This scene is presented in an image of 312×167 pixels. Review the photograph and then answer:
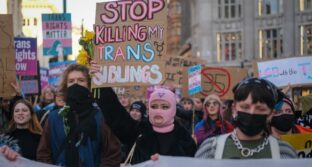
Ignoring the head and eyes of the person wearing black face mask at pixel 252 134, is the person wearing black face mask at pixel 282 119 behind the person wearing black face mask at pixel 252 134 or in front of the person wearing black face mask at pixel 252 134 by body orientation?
behind

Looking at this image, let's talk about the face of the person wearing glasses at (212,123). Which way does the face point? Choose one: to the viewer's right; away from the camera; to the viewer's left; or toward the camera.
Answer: toward the camera

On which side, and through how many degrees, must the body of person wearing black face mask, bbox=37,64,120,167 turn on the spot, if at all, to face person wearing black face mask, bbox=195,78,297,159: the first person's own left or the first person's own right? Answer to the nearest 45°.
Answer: approximately 45° to the first person's own left

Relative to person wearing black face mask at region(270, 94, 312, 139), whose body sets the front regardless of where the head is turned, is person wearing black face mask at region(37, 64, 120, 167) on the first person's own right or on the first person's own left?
on the first person's own right

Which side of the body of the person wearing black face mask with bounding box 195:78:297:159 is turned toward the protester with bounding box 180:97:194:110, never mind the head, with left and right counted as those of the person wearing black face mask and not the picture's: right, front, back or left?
back

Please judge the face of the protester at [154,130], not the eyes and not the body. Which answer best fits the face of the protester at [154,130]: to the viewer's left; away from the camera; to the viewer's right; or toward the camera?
toward the camera

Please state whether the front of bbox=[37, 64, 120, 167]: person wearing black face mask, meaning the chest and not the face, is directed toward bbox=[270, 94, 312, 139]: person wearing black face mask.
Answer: no

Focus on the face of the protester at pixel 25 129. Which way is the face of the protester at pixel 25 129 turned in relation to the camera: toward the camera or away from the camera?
toward the camera

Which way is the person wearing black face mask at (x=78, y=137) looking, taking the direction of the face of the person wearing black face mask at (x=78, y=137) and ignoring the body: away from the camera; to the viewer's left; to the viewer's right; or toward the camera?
toward the camera

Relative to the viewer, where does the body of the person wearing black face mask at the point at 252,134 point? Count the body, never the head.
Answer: toward the camera

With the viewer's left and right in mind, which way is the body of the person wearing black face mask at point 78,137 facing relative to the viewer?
facing the viewer

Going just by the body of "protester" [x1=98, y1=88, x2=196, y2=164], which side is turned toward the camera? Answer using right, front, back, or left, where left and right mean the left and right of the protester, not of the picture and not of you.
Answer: front
